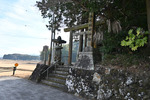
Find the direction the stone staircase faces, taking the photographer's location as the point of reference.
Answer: facing the viewer and to the left of the viewer

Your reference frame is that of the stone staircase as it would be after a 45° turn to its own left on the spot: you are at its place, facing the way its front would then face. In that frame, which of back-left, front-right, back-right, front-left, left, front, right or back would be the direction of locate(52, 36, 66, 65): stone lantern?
back

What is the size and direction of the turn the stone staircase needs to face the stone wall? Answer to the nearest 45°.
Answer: approximately 90° to its left
